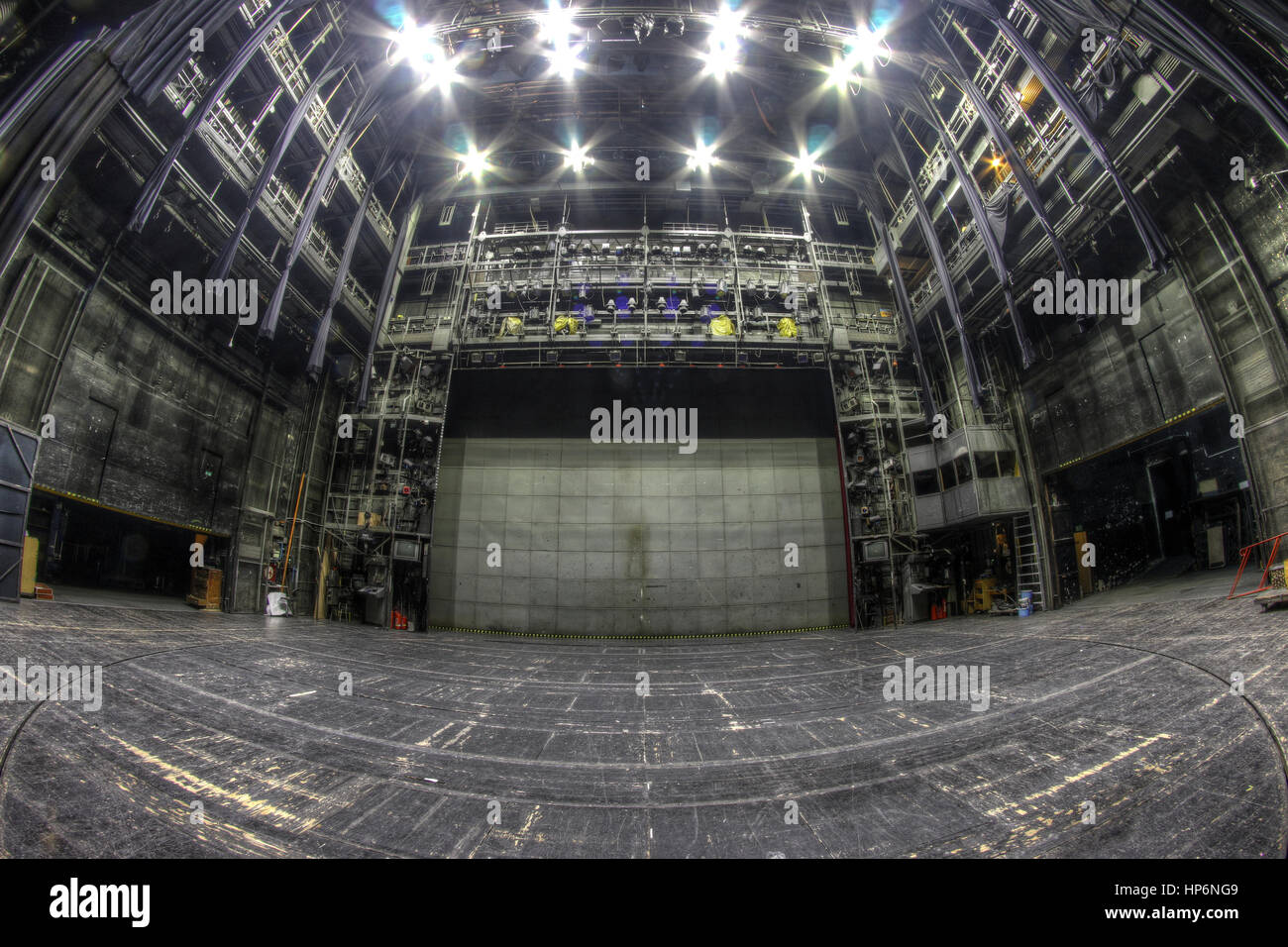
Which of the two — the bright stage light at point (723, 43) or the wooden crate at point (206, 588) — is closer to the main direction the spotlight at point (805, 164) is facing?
the bright stage light

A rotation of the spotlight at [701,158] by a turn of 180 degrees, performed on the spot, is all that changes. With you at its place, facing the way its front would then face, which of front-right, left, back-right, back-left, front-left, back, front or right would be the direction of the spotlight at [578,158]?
left

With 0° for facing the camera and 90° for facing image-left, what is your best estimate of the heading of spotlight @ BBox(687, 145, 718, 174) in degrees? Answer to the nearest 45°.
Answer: approximately 0°

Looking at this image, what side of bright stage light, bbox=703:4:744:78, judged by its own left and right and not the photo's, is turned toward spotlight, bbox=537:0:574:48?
right

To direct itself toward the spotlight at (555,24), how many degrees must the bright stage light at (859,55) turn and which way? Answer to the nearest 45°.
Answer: approximately 45° to its right
